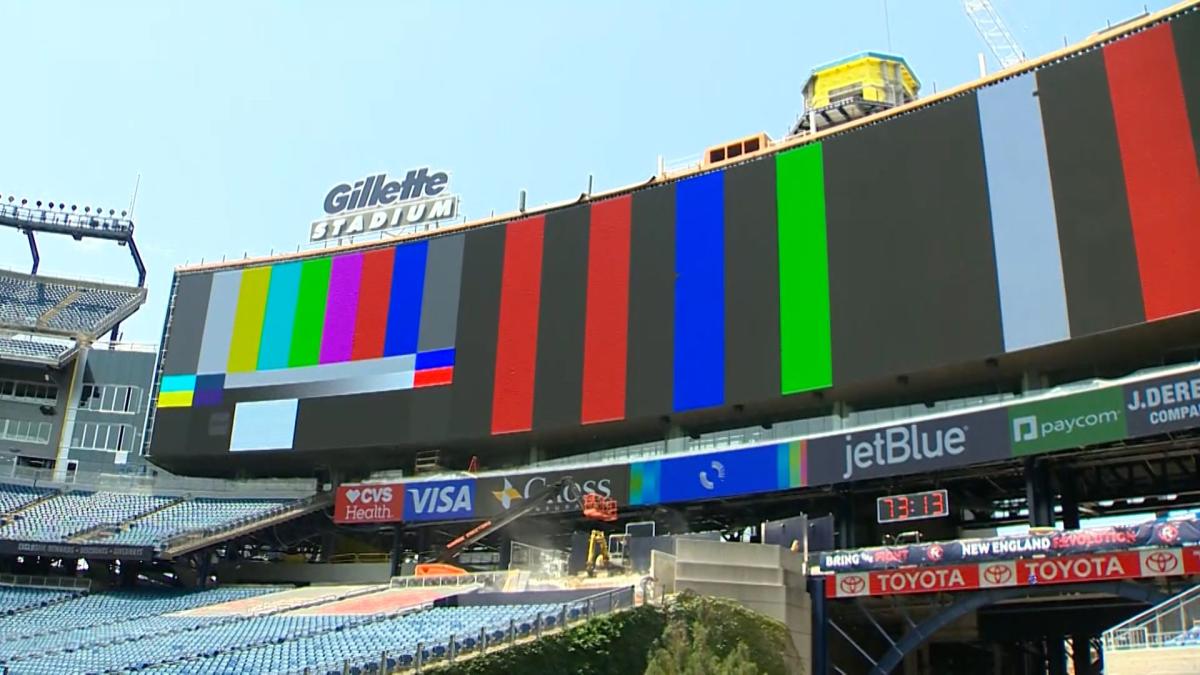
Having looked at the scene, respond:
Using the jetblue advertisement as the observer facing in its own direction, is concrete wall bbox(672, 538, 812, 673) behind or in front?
in front

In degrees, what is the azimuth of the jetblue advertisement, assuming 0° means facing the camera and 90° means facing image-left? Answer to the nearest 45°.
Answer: approximately 45°
